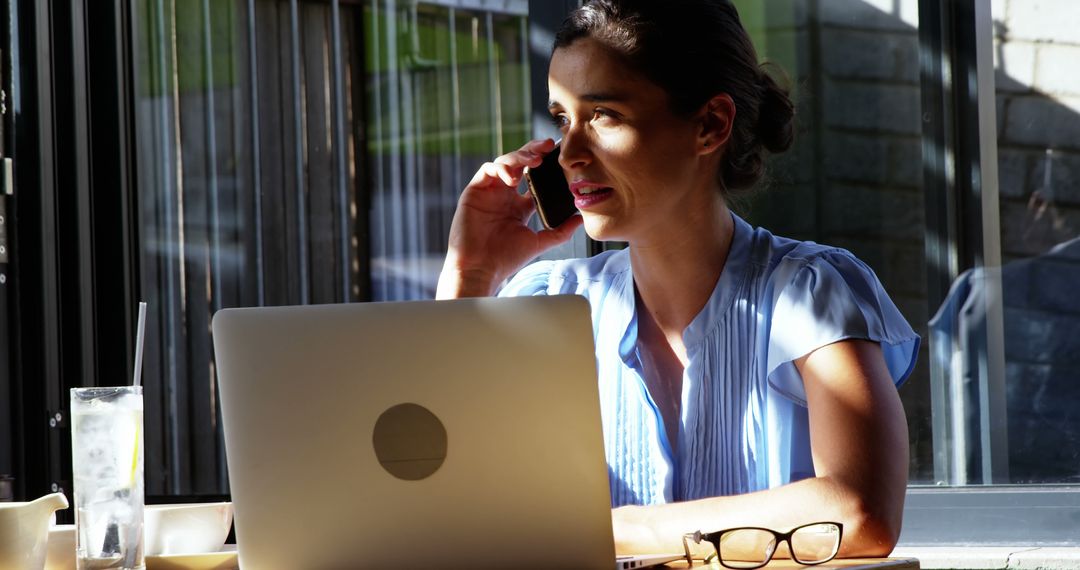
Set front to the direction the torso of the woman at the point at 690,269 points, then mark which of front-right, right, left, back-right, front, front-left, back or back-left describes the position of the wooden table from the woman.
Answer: front-left

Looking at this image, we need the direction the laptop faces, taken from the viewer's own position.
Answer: facing away from the viewer and to the right of the viewer

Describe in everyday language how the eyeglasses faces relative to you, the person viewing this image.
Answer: facing the viewer and to the right of the viewer

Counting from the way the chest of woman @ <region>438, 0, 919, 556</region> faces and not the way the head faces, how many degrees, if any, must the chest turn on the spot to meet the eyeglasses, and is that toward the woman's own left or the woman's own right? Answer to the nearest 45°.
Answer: approximately 45° to the woman's own left

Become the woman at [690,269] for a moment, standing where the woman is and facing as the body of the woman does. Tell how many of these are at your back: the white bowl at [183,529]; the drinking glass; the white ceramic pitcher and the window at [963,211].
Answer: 1

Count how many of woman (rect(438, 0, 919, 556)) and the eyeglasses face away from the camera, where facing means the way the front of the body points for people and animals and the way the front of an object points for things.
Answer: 0

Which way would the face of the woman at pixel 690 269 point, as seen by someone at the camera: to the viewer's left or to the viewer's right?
to the viewer's left

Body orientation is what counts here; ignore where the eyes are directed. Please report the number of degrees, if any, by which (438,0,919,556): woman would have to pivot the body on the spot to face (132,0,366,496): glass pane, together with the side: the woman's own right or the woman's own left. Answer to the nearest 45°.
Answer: approximately 90° to the woman's own right

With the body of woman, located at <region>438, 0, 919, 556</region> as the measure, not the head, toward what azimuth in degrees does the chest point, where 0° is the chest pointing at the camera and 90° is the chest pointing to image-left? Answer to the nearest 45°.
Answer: approximately 45°

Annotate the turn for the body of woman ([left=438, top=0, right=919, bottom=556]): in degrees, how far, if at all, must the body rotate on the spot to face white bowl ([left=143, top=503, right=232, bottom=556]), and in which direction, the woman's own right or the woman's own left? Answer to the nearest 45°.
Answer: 0° — they already face it
